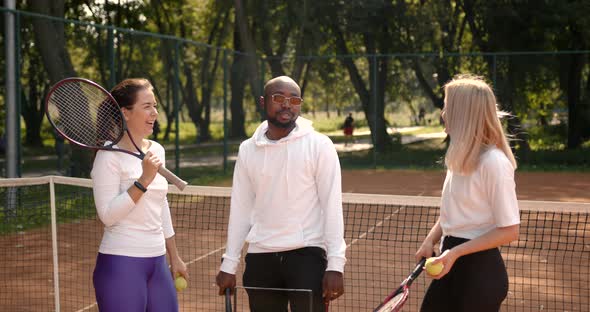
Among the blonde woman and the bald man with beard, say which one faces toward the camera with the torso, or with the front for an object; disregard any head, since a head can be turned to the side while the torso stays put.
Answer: the bald man with beard

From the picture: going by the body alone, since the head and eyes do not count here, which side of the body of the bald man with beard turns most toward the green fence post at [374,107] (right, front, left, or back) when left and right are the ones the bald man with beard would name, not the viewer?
back

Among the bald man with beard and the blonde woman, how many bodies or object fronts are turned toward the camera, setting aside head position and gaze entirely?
1

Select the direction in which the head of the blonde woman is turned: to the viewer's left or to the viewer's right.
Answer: to the viewer's left

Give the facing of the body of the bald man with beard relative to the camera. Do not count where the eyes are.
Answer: toward the camera

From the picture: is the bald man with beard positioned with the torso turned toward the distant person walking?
no

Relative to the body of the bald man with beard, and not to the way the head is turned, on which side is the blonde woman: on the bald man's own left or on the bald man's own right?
on the bald man's own left

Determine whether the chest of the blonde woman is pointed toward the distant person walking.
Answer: no

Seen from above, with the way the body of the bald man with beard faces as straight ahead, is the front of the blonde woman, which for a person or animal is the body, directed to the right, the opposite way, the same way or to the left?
to the right

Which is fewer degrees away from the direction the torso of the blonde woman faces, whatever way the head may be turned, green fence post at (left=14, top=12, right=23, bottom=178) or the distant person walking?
the green fence post

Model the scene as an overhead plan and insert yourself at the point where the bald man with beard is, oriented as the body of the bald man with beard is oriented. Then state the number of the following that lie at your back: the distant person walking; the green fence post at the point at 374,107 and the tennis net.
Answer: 3

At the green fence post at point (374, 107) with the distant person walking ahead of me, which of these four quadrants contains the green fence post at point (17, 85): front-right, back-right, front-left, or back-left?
back-left

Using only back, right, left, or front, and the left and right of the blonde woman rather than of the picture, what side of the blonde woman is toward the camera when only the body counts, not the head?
left

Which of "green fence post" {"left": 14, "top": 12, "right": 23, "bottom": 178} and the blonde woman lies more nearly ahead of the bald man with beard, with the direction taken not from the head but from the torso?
the blonde woman
